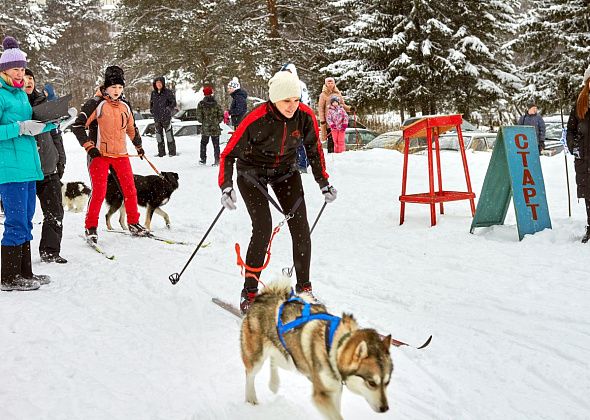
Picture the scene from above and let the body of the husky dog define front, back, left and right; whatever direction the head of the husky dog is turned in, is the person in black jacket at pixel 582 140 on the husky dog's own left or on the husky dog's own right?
on the husky dog's own left

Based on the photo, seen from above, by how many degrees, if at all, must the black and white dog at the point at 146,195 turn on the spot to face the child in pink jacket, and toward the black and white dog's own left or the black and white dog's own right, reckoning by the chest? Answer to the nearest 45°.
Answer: approximately 45° to the black and white dog's own left

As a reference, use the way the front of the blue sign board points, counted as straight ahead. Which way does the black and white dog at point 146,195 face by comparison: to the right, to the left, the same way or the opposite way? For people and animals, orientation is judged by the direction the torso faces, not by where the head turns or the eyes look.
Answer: to the left

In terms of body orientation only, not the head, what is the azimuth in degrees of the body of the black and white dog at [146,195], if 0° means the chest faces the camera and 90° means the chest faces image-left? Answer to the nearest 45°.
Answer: approximately 270°

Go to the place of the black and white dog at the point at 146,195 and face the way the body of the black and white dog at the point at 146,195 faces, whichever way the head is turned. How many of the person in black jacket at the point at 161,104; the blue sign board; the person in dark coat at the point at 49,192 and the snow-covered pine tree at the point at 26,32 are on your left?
2
